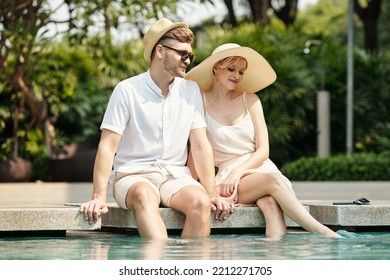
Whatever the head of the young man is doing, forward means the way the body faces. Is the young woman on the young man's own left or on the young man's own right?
on the young man's own left

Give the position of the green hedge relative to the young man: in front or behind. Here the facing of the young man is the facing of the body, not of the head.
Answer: behind

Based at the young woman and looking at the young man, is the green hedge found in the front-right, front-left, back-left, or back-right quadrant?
back-right

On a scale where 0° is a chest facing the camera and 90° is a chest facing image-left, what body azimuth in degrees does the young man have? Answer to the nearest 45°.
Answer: approximately 0°

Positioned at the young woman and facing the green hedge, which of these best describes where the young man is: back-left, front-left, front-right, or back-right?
back-left
